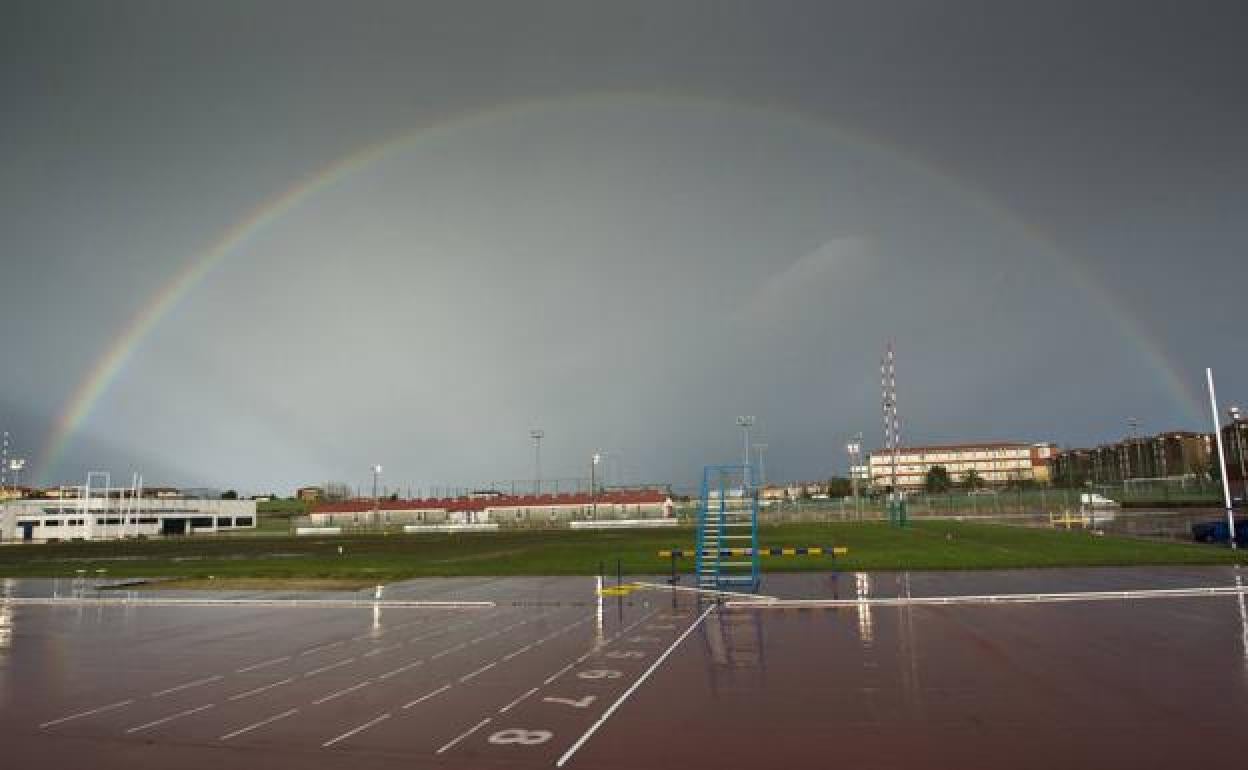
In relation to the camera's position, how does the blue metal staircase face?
facing the viewer
